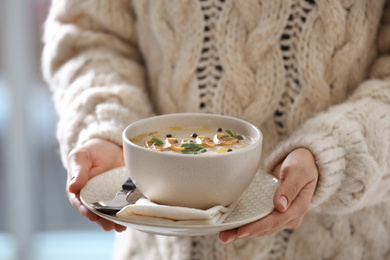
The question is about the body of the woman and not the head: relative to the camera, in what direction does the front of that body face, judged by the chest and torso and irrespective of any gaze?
toward the camera
